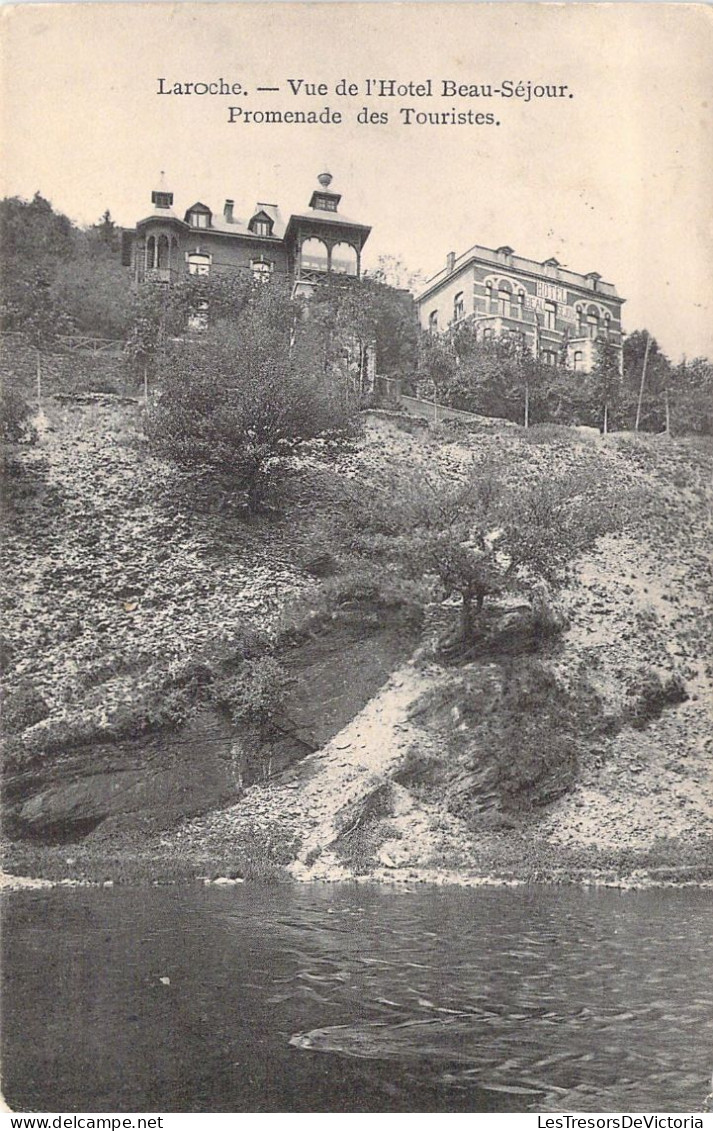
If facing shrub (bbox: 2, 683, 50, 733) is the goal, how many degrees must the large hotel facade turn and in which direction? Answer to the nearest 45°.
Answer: approximately 90° to its right

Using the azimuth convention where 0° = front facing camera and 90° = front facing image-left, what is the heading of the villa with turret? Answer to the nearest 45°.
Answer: approximately 0°

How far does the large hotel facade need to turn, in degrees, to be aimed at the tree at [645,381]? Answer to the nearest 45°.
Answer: approximately 90° to its left

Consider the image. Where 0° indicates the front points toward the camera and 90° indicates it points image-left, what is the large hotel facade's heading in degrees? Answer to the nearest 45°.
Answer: approximately 315°
